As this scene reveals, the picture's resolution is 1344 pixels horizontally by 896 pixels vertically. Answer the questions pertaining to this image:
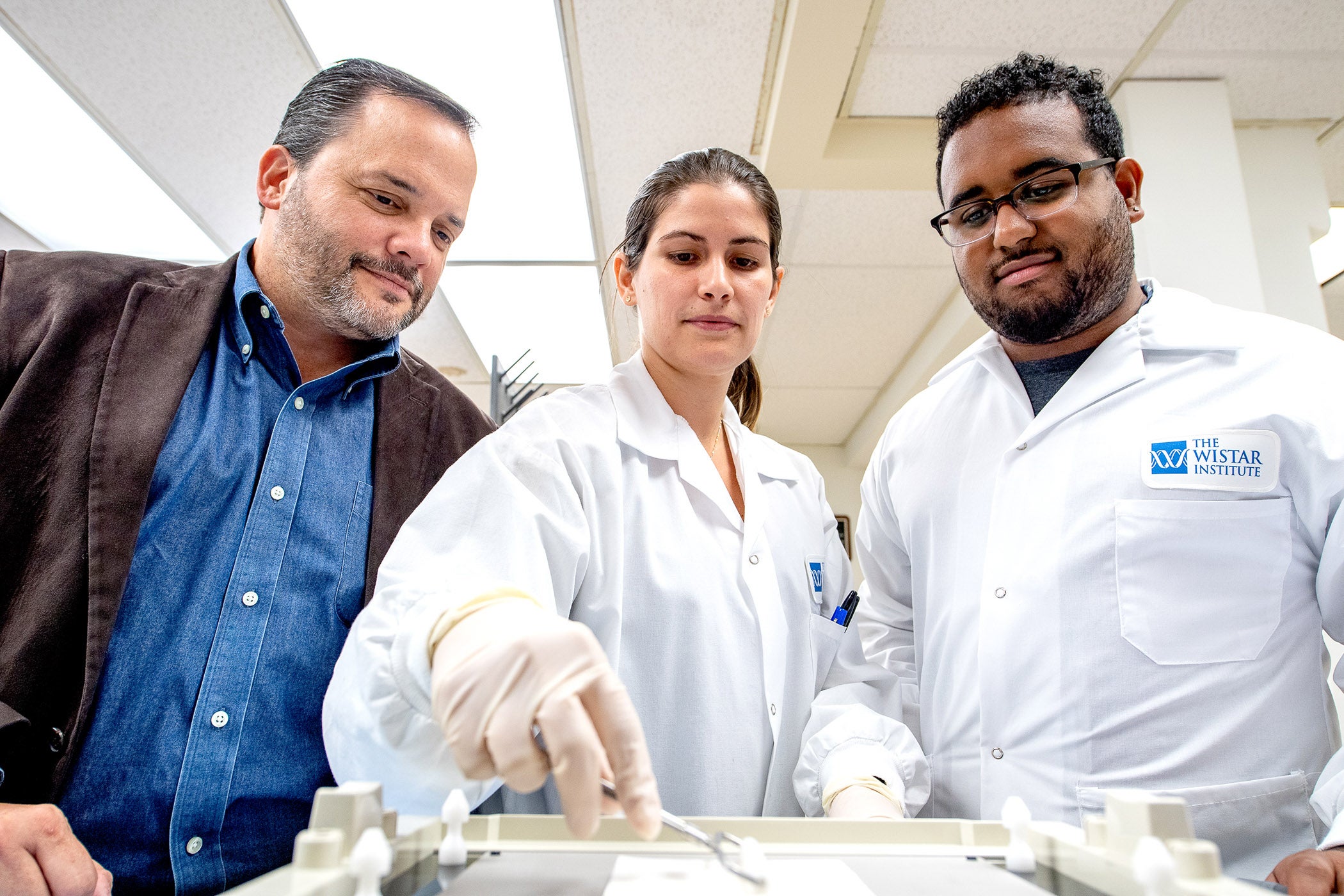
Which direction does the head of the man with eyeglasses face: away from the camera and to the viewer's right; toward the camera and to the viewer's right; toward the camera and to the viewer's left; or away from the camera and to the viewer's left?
toward the camera and to the viewer's left

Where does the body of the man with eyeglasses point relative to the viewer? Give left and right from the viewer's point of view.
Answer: facing the viewer and to the left of the viewer

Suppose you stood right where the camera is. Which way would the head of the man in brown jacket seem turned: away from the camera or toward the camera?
toward the camera

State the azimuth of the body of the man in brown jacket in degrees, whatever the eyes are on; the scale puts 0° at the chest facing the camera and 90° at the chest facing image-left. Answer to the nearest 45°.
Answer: approximately 315°

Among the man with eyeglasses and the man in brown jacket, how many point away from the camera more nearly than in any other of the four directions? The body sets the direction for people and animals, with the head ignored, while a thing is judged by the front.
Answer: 0

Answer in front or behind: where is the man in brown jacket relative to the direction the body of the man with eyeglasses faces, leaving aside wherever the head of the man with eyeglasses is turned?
in front
